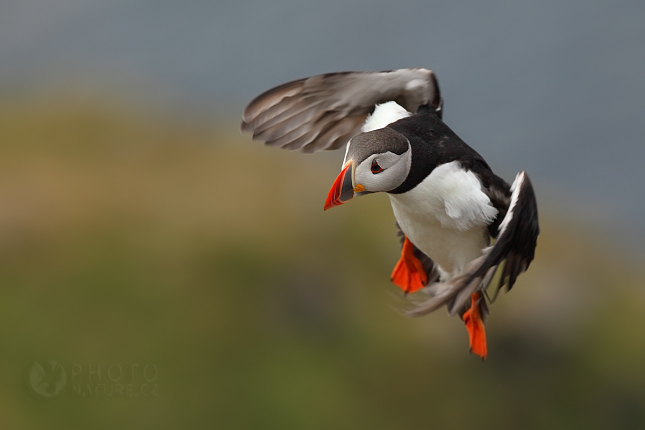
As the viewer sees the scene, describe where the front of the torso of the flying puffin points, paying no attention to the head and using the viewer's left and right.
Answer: facing the viewer and to the left of the viewer
